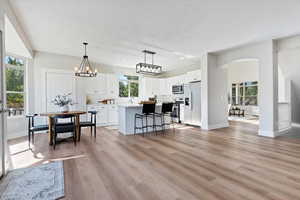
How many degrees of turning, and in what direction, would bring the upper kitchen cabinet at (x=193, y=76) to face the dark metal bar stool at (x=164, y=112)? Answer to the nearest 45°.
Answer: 0° — it already faces it

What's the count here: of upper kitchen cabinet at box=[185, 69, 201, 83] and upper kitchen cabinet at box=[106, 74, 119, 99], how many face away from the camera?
0

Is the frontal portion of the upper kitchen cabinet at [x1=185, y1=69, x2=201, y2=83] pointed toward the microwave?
no

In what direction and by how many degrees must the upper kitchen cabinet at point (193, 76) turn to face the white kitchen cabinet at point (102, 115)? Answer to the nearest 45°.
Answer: approximately 45° to its right

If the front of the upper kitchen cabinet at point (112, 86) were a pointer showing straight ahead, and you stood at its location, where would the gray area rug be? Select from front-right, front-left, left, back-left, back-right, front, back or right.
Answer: front-right

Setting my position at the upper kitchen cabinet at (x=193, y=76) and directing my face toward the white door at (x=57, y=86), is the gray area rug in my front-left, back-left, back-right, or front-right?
front-left

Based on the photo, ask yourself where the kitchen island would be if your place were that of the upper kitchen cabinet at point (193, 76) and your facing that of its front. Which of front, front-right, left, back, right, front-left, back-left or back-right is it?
front

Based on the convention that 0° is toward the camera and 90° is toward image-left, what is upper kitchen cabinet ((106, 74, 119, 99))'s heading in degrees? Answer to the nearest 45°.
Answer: approximately 315°

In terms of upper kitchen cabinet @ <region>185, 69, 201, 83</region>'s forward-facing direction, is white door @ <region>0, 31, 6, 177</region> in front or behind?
in front

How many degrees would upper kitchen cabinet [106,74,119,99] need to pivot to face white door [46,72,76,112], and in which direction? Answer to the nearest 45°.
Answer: approximately 90° to its right

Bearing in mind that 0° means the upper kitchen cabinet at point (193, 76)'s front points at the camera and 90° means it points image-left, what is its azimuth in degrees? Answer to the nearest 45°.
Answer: approximately 45°
